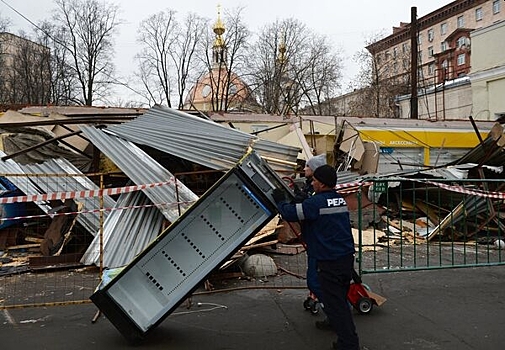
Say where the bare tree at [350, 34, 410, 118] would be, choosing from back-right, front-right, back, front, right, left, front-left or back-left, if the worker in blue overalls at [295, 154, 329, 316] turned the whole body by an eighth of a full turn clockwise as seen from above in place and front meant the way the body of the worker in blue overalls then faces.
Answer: front-right

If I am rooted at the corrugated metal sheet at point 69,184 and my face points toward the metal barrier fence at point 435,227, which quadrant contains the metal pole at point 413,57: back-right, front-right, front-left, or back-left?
front-left

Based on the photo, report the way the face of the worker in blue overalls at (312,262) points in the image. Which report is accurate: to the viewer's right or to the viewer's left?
to the viewer's left

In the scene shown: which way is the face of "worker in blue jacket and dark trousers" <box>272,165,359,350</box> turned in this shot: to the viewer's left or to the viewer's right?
to the viewer's left

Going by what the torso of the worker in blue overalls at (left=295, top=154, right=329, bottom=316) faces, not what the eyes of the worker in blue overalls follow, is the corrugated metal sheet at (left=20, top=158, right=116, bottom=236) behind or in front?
in front

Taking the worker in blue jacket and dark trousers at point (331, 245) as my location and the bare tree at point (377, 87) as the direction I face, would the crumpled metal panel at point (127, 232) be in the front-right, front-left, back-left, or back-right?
front-left

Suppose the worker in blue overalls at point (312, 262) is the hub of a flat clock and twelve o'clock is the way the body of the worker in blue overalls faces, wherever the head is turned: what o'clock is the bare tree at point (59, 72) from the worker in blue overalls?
The bare tree is roughly at 2 o'clock from the worker in blue overalls.

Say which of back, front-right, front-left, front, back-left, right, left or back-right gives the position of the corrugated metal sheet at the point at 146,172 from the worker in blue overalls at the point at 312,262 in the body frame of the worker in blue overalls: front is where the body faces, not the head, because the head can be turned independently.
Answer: front-right

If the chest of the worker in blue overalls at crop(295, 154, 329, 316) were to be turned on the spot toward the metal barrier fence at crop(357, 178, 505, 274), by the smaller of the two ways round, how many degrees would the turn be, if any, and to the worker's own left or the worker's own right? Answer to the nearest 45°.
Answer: approximately 135° to the worker's own right

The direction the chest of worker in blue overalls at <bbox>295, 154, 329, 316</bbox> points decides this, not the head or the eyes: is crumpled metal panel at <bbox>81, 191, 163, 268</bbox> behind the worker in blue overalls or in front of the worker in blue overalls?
in front

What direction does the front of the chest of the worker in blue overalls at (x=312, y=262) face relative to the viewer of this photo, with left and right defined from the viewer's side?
facing to the left of the viewer
